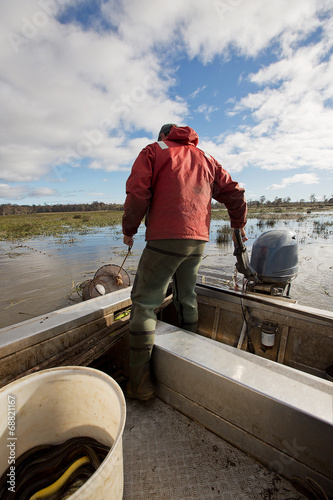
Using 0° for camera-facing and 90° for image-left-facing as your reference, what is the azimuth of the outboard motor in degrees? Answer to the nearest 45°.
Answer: approximately 45°

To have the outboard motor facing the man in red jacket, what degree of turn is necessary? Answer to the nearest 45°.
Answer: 0° — it already faces them
